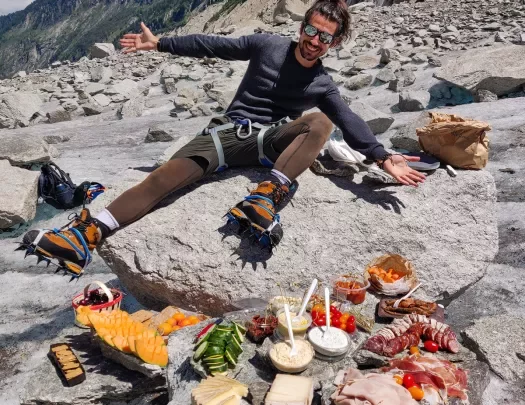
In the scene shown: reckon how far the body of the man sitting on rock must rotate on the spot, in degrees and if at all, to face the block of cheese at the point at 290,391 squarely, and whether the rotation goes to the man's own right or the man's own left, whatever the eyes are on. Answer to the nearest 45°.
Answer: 0° — they already face it

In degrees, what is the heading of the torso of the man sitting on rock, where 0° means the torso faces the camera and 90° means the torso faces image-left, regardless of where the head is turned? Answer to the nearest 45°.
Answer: approximately 0°

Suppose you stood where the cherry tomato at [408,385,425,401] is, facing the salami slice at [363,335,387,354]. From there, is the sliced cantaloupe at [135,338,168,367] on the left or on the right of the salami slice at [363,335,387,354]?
left

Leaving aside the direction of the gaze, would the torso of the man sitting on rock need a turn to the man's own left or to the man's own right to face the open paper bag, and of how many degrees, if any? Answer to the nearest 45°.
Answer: approximately 45° to the man's own left

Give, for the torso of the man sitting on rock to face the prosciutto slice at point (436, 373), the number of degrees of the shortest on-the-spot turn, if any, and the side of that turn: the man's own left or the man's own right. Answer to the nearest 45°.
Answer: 0° — they already face it
